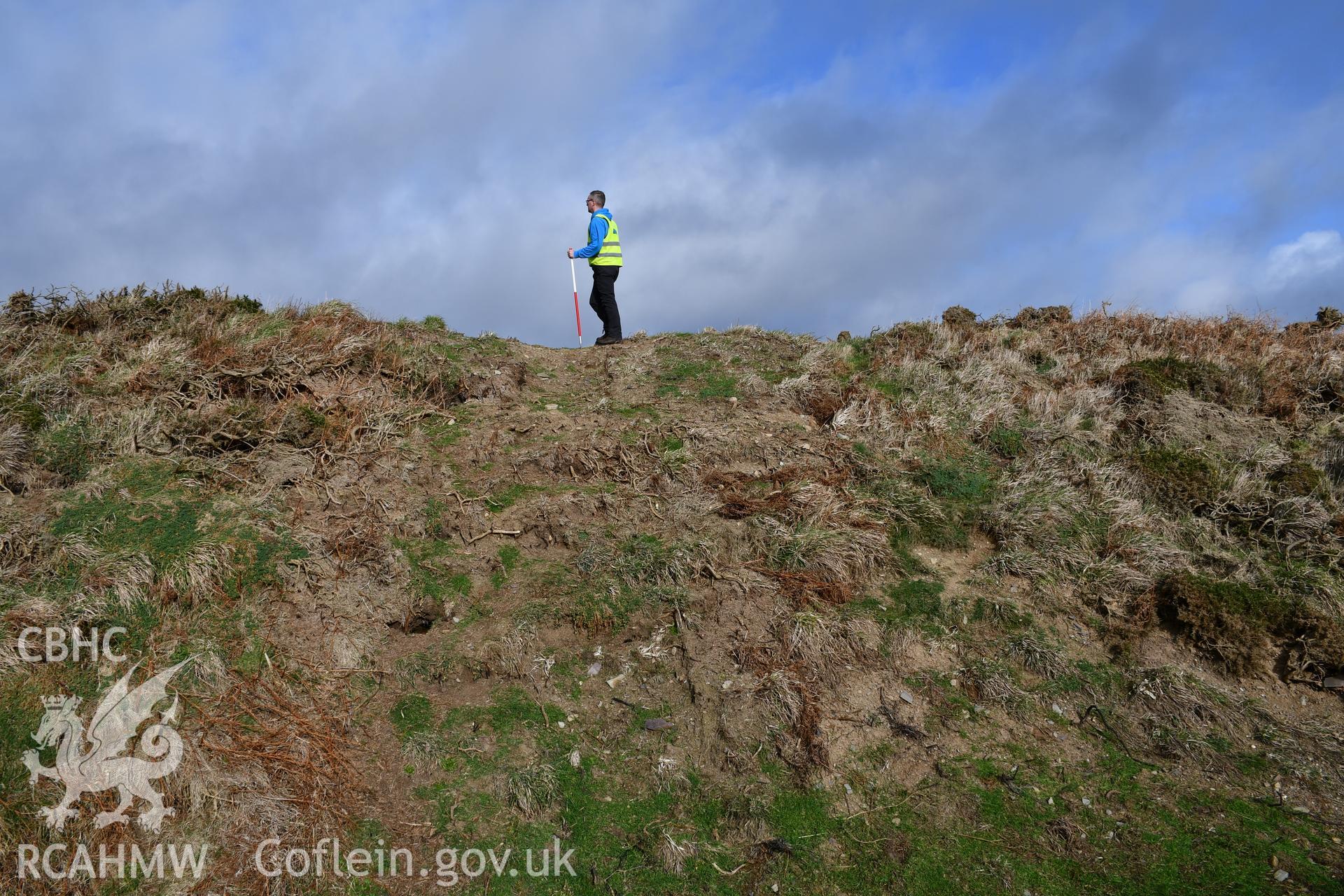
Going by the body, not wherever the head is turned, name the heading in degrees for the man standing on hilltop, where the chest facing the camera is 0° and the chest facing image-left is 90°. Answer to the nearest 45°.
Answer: approximately 90°
